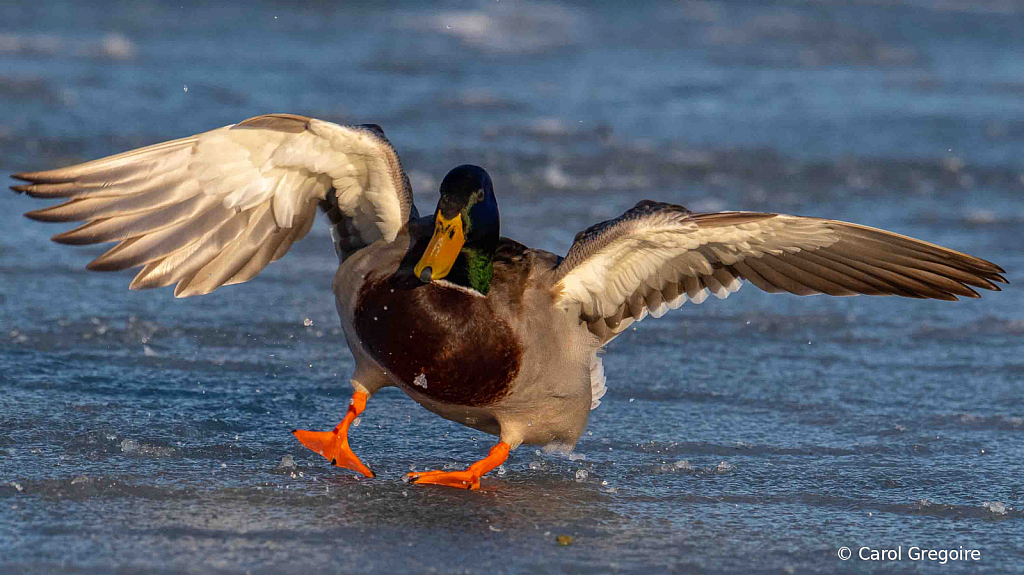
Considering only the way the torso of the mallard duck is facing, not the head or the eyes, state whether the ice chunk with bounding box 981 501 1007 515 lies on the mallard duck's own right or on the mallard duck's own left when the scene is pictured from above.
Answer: on the mallard duck's own left

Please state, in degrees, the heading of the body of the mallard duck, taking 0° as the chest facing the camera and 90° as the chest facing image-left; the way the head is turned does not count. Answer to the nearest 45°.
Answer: approximately 45°
